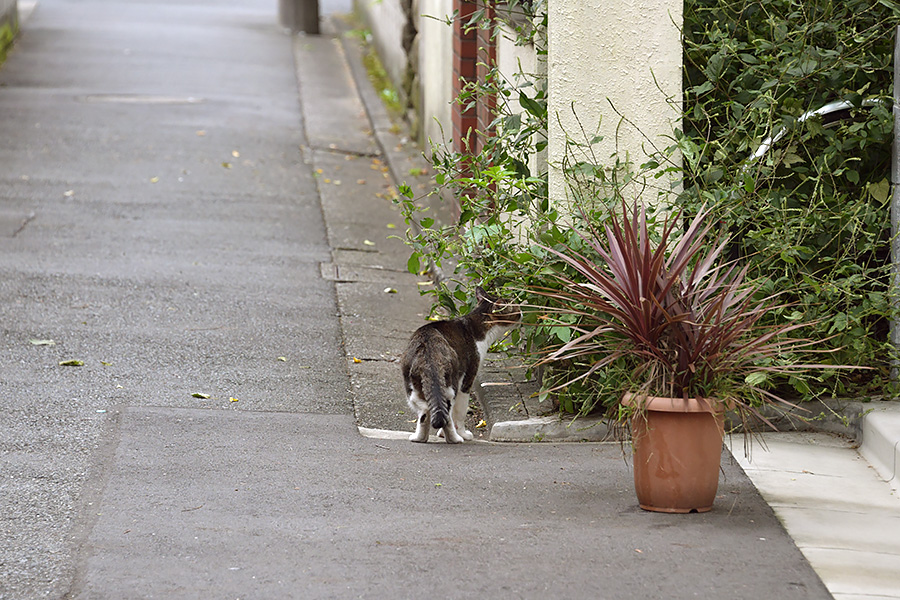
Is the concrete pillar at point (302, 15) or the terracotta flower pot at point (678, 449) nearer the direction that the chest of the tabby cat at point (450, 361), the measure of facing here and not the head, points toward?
the concrete pillar

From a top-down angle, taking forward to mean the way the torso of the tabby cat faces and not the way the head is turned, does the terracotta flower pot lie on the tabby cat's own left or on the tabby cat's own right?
on the tabby cat's own right

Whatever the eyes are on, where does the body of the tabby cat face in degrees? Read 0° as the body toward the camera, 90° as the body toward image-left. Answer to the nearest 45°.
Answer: approximately 225°

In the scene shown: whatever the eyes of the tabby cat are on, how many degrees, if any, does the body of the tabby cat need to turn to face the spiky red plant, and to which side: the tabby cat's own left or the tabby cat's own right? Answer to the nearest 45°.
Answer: approximately 90° to the tabby cat's own right
